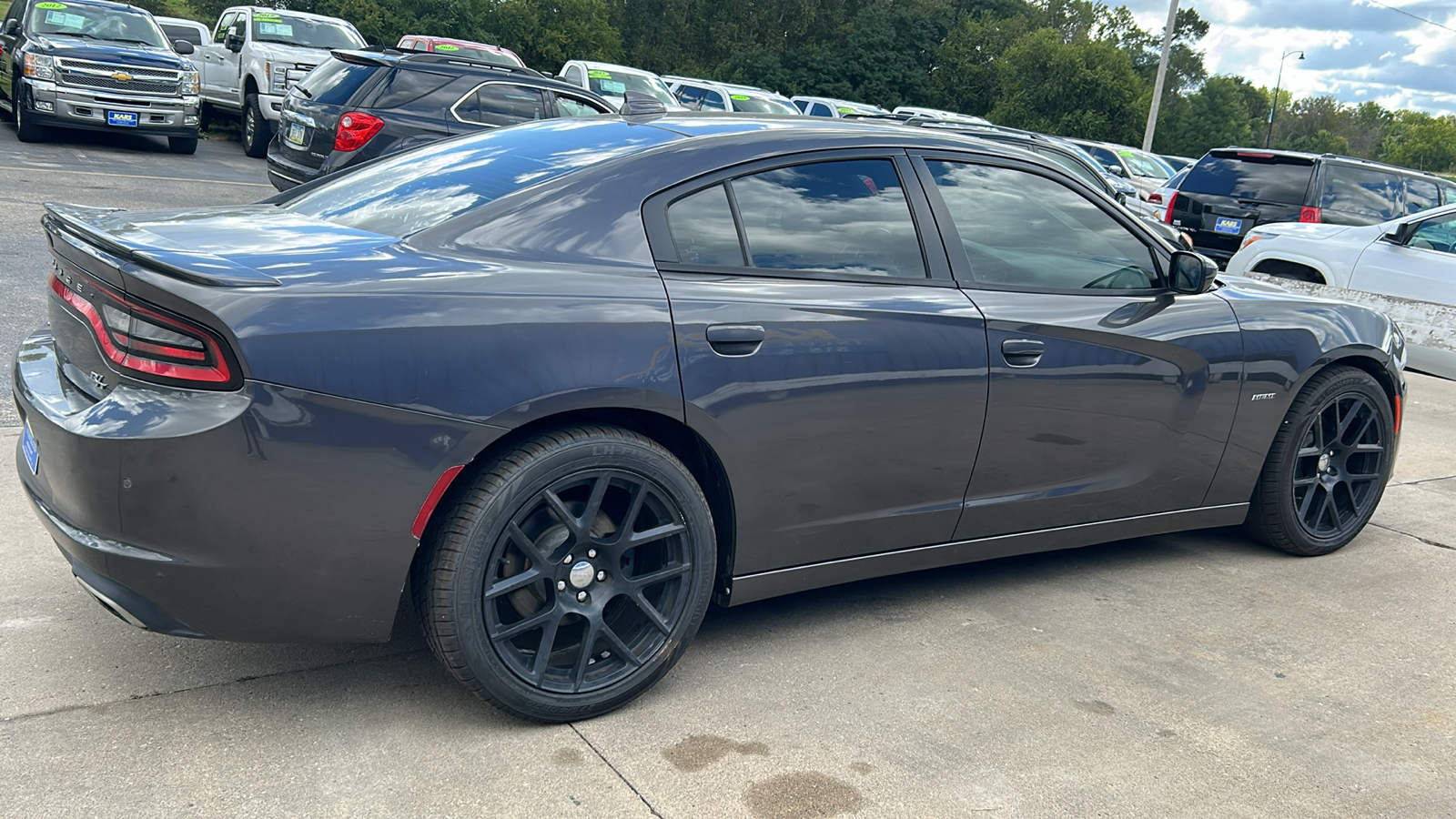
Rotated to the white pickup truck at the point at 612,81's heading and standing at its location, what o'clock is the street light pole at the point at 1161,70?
The street light pole is roughly at 9 o'clock from the white pickup truck.

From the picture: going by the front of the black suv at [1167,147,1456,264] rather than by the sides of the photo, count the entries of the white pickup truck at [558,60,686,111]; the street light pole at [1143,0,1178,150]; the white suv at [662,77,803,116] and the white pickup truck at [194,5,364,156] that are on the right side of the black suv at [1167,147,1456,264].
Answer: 0

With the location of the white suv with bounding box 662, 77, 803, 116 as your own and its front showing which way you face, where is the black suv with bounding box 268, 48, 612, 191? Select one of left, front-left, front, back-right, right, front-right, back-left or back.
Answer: front-right

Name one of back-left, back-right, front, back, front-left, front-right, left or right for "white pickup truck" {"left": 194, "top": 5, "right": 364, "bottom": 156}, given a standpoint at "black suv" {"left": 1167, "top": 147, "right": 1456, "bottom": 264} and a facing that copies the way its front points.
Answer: back-left

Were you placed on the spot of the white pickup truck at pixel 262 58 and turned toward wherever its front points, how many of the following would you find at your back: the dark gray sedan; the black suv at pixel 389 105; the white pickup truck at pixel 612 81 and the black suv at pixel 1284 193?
0

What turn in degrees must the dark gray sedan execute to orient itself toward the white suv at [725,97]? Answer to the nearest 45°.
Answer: approximately 45° to its left

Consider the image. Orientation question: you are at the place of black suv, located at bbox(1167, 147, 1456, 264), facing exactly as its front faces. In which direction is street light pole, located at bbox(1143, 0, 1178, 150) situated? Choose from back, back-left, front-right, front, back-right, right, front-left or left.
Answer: front-left

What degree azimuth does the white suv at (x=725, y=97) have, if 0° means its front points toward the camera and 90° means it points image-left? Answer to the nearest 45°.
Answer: approximately 315°

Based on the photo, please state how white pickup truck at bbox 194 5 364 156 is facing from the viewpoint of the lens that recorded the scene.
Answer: facing the viewer and to the right of the viewer

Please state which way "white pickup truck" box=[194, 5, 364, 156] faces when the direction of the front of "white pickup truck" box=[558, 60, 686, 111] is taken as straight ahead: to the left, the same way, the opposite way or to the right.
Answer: the same way

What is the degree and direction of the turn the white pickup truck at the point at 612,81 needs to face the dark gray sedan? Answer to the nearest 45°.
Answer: approximately 45° to its right

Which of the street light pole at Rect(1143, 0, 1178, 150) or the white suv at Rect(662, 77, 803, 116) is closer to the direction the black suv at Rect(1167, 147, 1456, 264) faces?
the street light pole

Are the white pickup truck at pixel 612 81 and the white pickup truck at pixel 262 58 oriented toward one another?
no

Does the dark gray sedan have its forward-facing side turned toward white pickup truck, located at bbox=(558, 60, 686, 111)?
no

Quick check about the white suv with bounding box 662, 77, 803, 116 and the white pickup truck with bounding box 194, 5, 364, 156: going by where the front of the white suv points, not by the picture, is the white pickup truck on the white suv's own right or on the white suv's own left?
on the white suv's own right

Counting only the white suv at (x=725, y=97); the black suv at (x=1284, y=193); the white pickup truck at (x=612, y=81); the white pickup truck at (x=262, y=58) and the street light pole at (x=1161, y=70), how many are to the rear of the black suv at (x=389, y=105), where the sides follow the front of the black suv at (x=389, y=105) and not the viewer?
0

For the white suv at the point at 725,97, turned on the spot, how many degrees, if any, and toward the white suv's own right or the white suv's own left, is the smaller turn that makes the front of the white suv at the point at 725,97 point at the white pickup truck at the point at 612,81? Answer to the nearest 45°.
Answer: approximately 90° to the white suv's own right

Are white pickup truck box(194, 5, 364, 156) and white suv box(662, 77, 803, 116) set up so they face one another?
no

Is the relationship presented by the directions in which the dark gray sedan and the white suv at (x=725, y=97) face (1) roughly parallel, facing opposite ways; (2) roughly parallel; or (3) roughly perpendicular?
roughly perpendicular

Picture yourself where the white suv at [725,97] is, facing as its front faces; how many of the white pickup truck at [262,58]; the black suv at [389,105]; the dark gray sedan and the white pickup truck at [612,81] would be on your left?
0

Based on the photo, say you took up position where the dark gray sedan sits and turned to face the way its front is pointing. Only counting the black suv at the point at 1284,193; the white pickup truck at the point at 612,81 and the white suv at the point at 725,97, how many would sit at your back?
0

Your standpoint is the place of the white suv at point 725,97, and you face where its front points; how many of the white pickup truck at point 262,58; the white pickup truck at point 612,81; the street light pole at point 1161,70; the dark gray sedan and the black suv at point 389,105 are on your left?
1

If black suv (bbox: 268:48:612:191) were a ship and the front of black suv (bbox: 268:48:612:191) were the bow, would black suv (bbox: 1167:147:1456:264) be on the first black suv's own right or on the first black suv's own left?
on the first black suv's own right
